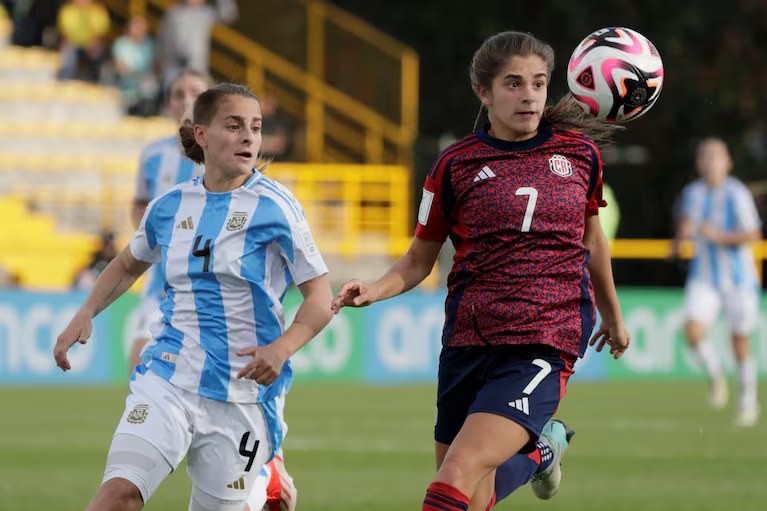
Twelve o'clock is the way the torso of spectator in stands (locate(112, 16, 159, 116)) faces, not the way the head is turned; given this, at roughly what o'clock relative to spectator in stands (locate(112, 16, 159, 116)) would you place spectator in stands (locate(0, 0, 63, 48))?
spectator in stands (locate(0, 0, 63, 48)) is roughly at 4 o'clock from spectator in stands (locate(112, 16, 159, 116)).

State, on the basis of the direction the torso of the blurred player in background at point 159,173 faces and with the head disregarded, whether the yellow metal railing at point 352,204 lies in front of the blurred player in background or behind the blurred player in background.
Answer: behind

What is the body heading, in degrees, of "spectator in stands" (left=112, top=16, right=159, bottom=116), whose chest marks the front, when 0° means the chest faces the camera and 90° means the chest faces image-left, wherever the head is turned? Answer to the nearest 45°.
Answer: approximately 0°

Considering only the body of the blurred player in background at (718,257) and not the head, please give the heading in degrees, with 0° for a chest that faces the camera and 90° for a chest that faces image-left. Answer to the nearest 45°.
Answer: approximately 0°

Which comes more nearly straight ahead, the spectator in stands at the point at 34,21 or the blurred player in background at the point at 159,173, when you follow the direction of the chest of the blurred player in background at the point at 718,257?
the blurred player in background

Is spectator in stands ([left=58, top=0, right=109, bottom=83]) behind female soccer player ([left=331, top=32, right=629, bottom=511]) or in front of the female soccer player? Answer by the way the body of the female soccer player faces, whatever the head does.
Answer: behind

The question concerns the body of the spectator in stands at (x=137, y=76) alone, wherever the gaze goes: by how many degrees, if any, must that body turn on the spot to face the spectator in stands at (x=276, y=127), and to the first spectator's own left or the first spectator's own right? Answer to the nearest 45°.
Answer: approximately 45° to the first spectator's own left
